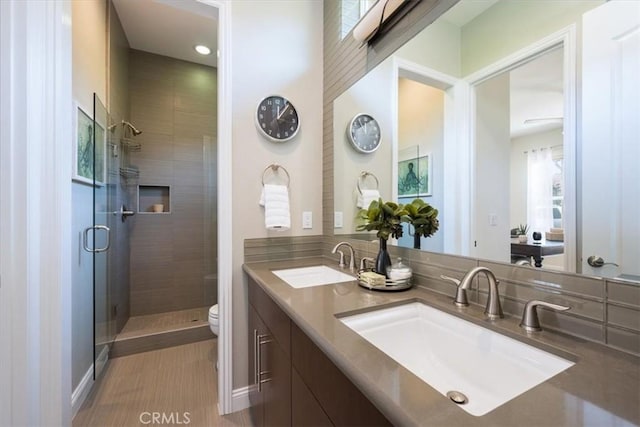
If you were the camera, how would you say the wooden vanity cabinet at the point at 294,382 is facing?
facing to the left of the viewer

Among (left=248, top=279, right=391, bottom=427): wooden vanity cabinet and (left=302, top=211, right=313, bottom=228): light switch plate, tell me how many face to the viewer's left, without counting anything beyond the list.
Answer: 1

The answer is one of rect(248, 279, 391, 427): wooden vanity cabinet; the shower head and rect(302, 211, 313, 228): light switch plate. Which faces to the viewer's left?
the wooden vanity cabinet

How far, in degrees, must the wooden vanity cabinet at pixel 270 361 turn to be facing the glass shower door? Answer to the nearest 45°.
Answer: approximately 45° to its right

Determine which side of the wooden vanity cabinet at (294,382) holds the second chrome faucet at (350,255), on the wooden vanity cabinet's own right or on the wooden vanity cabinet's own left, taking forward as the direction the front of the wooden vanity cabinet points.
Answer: on the wooden vanity cabinet's own right

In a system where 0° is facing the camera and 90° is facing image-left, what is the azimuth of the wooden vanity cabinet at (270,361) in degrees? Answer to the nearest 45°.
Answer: approximately 90°

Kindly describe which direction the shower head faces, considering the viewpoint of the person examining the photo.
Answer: facing to the right of the viewer
